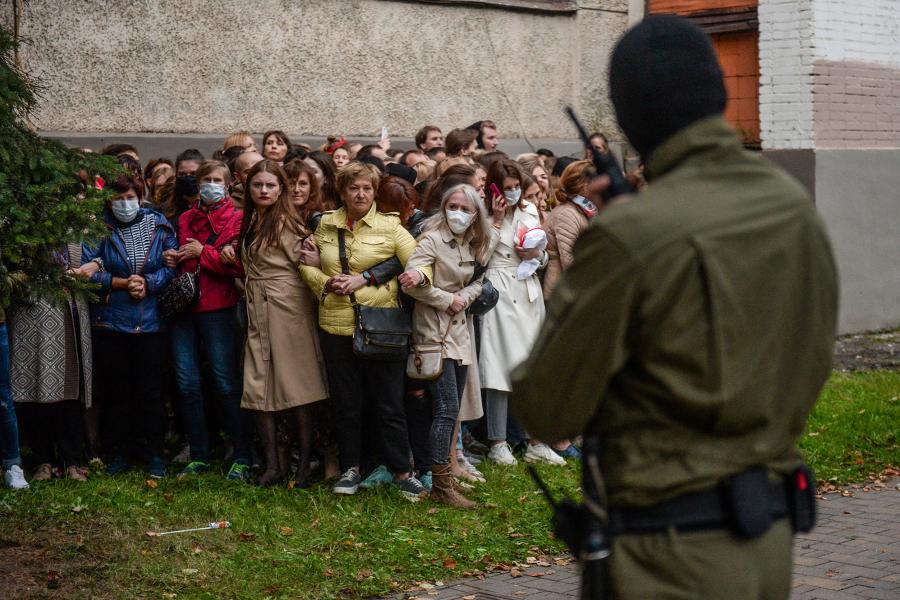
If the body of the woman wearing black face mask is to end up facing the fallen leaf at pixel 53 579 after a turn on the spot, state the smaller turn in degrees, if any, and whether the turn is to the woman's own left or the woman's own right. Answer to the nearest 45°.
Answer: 0° — they already face it

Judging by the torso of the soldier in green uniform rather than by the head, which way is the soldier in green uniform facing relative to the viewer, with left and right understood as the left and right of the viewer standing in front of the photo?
facing away from the viewer and to the left of the viewer

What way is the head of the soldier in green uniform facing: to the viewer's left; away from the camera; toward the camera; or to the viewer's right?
away from the camera

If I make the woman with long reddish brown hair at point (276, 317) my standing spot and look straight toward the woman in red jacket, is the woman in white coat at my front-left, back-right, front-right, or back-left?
back-right

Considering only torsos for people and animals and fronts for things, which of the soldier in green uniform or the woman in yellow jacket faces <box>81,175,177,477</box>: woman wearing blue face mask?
the soldier in green uniform

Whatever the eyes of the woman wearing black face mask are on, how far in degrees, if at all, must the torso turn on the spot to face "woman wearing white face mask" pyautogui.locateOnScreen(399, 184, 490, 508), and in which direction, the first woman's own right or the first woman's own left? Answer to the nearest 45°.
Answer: approximately 45° to the first woman's own left

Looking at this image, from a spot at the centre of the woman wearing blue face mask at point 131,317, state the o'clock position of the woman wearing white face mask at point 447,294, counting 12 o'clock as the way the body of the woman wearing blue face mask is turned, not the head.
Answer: The woman wearing white face mask is roughly at 10 o'clock from the woman wearing blue face mask.

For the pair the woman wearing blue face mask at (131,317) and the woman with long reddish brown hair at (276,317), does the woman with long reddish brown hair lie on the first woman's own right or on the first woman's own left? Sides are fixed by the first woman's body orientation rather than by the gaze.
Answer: on the first woman's own left

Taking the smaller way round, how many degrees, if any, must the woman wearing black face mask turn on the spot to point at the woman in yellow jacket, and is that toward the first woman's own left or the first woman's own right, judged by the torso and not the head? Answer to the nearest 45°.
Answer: approximately 45° to the first woman's own left

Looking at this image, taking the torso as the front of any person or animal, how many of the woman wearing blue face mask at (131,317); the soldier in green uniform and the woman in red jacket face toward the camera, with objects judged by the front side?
2

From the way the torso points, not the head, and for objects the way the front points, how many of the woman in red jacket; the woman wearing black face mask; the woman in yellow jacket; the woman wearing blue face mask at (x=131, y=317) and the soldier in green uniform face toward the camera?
4
